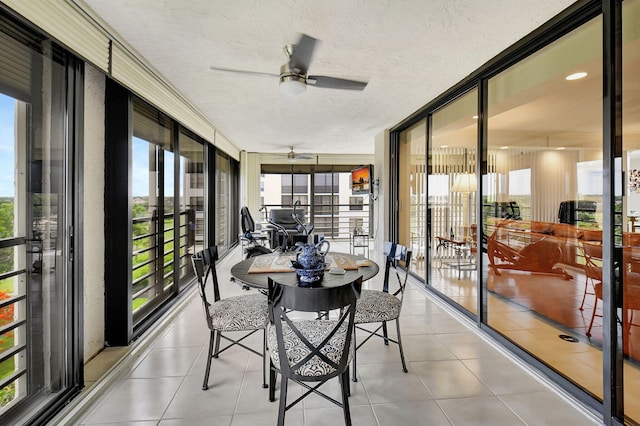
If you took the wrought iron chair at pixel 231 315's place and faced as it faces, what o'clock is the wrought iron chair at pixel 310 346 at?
the wrought iron chair at pixel 310 346 is roughly at 2 o'clock from the wrought iron chair at pixel 231 315.

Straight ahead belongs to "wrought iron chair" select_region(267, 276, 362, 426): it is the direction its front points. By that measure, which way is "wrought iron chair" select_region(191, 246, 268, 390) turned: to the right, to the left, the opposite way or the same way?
to the right

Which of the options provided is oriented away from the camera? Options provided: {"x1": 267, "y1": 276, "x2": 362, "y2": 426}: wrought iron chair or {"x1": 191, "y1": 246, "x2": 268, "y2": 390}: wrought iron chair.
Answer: {"x1": 267, "y1": 276, "x2": 362, "y2": 426}: wrought iron chair

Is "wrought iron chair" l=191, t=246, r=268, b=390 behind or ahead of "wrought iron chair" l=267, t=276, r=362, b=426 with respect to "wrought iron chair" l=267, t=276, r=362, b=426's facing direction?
ahead

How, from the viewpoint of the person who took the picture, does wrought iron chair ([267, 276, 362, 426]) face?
facing away from the viewer

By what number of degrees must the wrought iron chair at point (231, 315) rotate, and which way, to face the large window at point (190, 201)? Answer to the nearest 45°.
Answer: approximately 90° to its left

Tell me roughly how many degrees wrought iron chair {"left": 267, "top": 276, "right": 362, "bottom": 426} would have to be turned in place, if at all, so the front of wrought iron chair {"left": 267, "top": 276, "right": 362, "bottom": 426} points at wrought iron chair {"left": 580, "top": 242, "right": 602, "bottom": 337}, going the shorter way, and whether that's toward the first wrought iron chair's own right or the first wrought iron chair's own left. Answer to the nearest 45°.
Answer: approximately 90° to the first wrought iron chair's own right

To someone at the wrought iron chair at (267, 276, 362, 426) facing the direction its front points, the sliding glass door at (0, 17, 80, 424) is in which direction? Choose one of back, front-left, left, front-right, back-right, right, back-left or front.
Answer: left

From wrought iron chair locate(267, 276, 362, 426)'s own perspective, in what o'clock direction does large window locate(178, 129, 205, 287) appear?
The large window is roughly at 11 o'clock from the wrought iron chair.

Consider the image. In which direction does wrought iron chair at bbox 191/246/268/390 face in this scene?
to the viewer's right

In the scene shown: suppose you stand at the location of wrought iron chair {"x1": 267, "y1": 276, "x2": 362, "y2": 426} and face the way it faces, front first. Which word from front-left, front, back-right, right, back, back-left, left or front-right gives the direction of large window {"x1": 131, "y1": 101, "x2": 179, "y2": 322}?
front-left

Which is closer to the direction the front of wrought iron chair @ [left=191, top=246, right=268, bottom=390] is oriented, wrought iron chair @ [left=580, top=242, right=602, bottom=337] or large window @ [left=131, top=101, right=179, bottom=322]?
the wrought iron chair
